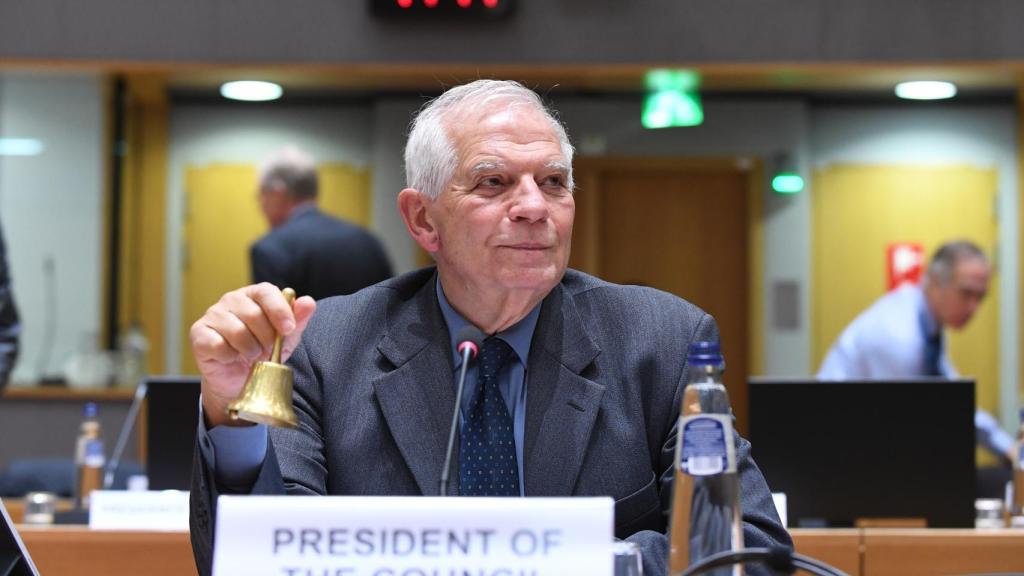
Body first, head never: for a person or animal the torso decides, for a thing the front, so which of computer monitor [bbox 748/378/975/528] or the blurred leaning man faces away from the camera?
the computer monitor

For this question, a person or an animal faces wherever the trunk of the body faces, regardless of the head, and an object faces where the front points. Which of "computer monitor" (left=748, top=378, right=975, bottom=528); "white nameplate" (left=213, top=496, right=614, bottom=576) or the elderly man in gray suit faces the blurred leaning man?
the computer monitor

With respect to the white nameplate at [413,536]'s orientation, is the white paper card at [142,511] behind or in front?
behind

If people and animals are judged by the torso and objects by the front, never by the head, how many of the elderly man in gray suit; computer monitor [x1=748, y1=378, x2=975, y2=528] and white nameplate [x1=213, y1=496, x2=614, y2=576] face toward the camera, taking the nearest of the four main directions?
2

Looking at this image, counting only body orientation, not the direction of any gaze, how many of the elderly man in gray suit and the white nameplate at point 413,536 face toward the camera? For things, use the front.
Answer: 2

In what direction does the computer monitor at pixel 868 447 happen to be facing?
away from the camera

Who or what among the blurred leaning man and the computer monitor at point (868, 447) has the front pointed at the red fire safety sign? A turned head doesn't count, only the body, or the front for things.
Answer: the computer monitor

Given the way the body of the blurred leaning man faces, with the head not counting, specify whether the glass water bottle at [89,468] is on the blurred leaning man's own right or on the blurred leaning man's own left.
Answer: on the blurred leaning man's own right

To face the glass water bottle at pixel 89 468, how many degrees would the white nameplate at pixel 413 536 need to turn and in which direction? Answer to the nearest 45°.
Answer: approximately 180°
